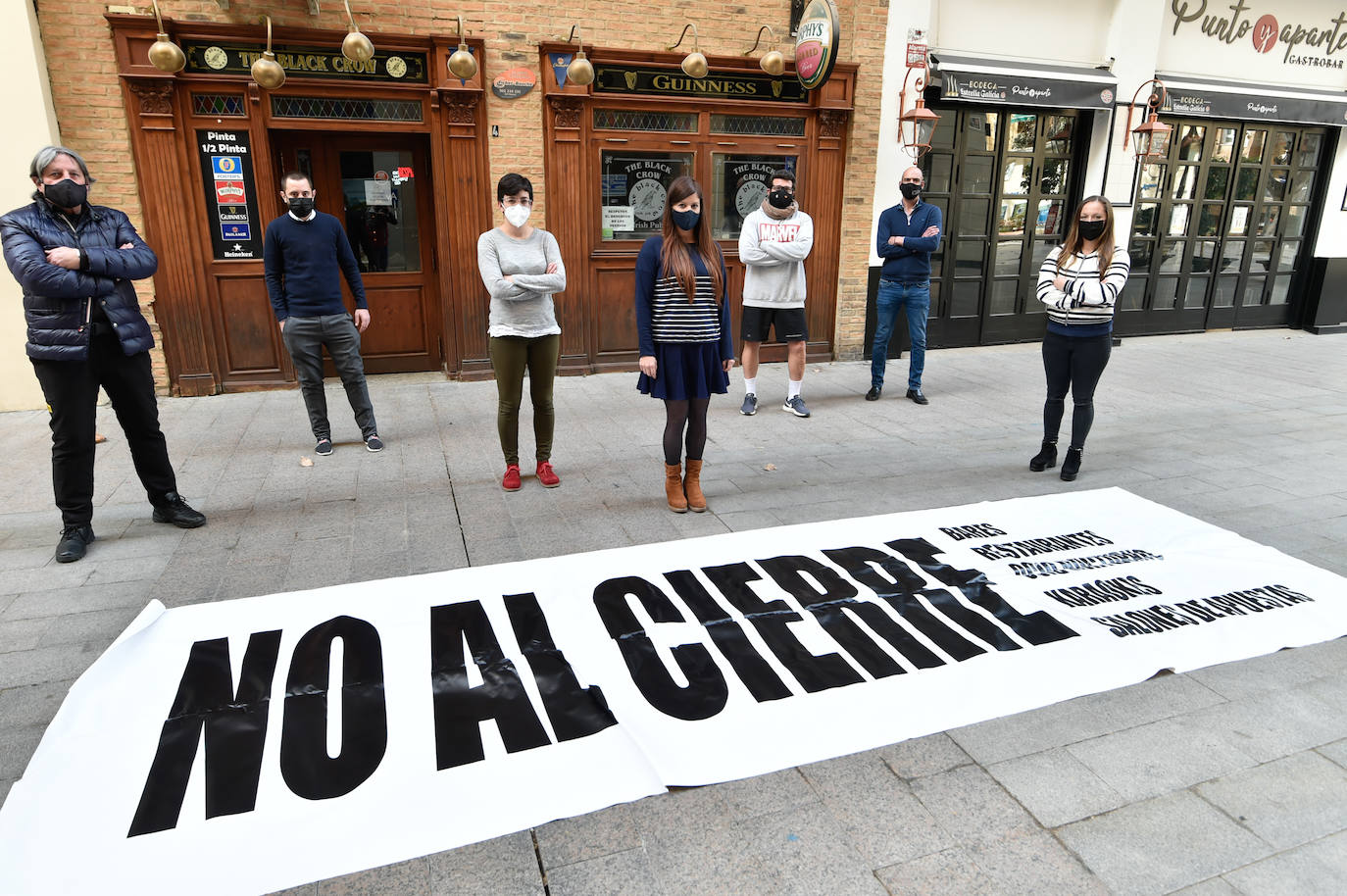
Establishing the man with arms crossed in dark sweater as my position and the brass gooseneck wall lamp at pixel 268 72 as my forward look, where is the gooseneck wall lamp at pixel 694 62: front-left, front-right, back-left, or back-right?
front-right

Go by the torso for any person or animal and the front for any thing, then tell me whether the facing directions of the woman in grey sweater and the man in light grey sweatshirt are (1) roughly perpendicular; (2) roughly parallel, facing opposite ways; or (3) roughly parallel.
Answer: roughly parallel

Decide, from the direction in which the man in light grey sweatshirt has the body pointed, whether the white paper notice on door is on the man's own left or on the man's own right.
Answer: on the man's own right

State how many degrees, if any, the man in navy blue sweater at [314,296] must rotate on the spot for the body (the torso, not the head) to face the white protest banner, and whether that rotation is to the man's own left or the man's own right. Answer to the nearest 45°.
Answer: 0° — they already face it

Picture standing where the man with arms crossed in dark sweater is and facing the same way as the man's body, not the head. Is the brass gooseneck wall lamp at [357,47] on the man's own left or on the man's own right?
on the man's own right

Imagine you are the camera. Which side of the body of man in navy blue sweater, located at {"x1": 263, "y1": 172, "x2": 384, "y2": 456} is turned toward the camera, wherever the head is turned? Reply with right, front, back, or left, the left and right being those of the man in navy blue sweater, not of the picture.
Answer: front

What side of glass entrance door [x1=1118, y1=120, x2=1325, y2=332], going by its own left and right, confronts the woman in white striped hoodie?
front

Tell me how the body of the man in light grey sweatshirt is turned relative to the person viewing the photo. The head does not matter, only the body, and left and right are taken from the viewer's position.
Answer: facing the viewer

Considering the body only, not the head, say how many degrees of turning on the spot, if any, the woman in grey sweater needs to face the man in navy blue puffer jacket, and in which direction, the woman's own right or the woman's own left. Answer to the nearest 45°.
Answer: approximately 90° to the woman's own right

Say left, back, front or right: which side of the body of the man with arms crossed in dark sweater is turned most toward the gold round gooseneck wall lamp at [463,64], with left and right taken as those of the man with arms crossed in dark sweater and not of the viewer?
right

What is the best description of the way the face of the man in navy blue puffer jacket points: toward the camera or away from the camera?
toward the camera

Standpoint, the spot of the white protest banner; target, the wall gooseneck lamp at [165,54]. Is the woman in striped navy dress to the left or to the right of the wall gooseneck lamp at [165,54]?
right
